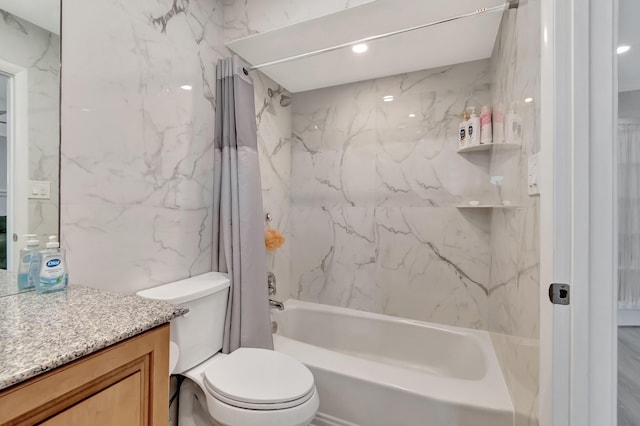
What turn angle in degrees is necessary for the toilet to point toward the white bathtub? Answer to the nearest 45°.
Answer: approximately 45° to its left

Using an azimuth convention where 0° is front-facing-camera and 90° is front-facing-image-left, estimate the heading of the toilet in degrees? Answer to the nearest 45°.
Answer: approximately 315°

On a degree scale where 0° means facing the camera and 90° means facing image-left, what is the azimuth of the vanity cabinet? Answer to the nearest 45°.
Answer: approximately 315°

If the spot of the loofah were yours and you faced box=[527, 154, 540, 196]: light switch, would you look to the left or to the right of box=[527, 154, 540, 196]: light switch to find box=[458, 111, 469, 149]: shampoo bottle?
left

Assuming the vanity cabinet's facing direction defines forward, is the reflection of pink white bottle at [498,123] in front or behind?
in front

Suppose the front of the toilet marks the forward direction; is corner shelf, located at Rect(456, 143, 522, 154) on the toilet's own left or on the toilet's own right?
on the toilet's own left

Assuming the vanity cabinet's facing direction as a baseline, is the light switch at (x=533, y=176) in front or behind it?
in front

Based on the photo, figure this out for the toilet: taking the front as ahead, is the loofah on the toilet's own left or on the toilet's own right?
on the toilet's own left

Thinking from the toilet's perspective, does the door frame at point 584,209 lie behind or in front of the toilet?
in front

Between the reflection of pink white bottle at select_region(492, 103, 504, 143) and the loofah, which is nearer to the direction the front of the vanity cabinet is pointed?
the reflection of pink white bottle
